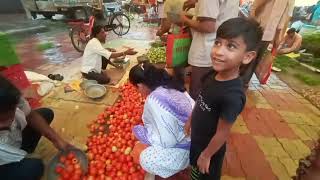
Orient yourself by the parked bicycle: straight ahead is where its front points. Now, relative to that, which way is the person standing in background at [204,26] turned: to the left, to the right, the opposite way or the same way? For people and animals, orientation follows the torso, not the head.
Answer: to the right

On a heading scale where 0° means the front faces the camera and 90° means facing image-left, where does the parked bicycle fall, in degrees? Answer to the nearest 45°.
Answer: approximately 45°

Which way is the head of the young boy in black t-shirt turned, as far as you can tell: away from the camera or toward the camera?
toward the camera

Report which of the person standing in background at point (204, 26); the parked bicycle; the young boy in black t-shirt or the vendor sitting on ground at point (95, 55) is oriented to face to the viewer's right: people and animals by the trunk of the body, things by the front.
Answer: the vendor sitting on ground

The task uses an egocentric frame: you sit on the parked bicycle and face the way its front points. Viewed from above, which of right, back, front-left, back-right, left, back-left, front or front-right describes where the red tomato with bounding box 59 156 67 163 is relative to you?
front-left

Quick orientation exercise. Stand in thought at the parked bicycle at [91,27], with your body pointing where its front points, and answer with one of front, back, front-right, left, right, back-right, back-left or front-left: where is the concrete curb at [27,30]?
right

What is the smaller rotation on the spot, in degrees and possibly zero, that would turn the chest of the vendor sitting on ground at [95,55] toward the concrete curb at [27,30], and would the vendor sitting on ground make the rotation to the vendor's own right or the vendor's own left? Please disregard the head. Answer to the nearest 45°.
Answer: approximately 135° to the vendor's own left

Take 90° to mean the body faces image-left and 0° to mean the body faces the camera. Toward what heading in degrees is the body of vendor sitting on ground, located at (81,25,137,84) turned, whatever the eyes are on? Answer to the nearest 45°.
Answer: approximately 270°

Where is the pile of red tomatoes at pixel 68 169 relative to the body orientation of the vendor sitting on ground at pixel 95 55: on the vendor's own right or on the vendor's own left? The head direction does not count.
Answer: on the vendor's own right

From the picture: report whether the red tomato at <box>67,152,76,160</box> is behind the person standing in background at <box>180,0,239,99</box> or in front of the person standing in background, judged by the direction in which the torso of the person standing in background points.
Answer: in front

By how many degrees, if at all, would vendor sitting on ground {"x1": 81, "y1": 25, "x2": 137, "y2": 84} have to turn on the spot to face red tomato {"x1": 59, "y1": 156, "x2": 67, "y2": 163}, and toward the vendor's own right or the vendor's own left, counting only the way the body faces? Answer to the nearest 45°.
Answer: approximately 90° to the vendor's own right

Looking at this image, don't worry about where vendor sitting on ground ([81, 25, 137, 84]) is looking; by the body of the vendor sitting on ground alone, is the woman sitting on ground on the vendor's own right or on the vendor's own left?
on the vendor's own right

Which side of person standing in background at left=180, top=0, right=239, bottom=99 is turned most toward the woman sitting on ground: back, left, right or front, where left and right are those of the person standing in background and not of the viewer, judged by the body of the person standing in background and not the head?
left

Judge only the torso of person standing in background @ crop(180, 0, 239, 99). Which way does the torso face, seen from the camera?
to the viewer's left

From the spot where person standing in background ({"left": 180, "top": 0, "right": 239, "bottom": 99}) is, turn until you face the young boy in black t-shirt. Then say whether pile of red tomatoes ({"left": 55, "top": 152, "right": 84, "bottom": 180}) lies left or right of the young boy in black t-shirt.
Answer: right

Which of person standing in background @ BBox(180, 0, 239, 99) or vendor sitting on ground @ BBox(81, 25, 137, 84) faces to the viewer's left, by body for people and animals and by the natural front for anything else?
the person standing in background

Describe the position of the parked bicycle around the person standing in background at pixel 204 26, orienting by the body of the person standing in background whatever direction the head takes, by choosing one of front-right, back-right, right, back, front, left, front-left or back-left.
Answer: front-right

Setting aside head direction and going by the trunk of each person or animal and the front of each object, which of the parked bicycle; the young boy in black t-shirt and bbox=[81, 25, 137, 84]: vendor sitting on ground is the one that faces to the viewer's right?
the vendor sitting on ground
